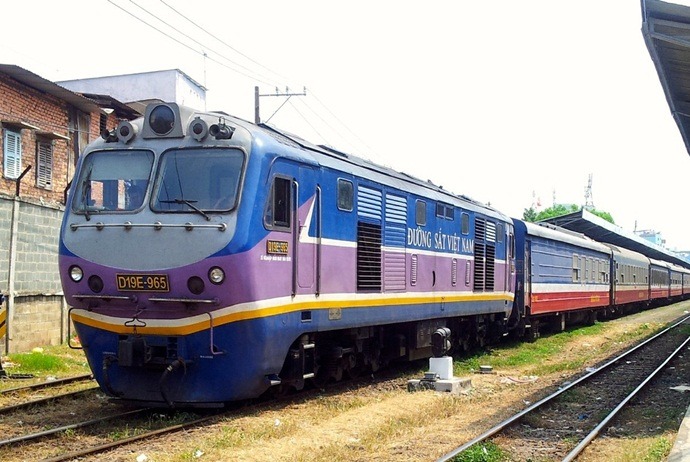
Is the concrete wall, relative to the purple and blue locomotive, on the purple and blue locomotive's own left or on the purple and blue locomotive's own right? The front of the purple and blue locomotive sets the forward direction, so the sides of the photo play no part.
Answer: on the purple and blue locomotive's own right

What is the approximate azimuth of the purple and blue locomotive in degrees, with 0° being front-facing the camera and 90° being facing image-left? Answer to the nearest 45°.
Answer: approximately 45°

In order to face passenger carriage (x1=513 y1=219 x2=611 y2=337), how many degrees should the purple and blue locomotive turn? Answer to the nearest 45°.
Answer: approximately 180°

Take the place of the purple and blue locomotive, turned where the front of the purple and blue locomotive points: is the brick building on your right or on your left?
on your right
